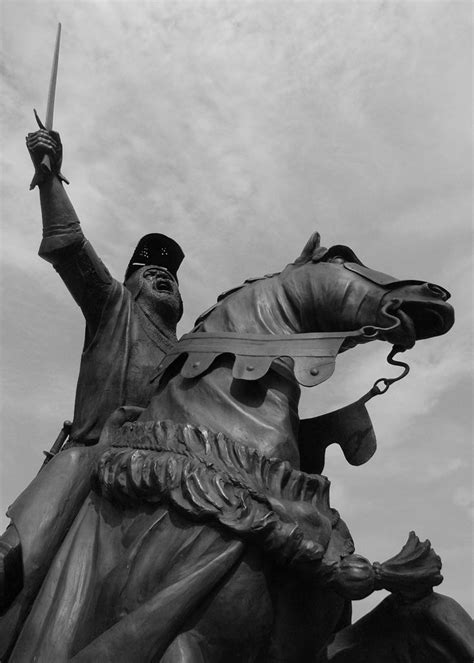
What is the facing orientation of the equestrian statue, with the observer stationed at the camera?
facing the viewer and to the right of the viewer
